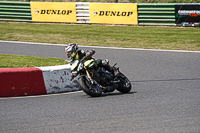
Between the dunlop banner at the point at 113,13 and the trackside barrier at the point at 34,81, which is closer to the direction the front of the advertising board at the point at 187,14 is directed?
the trackside barrier

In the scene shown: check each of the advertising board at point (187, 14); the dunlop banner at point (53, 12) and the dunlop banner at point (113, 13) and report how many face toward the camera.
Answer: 3

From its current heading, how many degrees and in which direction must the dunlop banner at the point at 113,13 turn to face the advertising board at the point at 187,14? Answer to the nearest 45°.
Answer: approximately 45° to its left

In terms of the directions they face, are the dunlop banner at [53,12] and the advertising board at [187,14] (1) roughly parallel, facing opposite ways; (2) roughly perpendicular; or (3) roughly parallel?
roughly parallel

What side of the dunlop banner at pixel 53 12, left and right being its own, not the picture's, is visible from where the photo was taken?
front

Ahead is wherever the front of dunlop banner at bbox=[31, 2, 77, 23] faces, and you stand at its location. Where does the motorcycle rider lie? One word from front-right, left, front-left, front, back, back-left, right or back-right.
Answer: front

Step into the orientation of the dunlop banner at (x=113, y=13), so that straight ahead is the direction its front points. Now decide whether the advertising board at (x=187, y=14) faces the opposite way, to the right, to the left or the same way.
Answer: the same way

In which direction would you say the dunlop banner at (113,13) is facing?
toward the camera

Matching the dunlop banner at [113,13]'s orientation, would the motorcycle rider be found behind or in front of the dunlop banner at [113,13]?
in front

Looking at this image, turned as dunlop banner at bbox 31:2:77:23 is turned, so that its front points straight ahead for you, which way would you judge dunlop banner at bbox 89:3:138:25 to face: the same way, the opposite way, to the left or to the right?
the same way

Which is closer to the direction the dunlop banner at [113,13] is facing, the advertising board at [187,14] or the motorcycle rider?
the motorcycle rider

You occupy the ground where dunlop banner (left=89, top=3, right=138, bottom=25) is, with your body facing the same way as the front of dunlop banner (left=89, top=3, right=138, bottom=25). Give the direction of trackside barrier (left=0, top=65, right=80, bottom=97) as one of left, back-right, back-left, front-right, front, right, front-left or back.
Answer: front

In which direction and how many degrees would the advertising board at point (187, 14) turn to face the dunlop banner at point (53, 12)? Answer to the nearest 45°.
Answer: approximately 90° to its right

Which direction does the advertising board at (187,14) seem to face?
toward the camera

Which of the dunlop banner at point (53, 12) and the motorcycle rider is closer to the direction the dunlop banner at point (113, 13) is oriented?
the motorcycle rider
